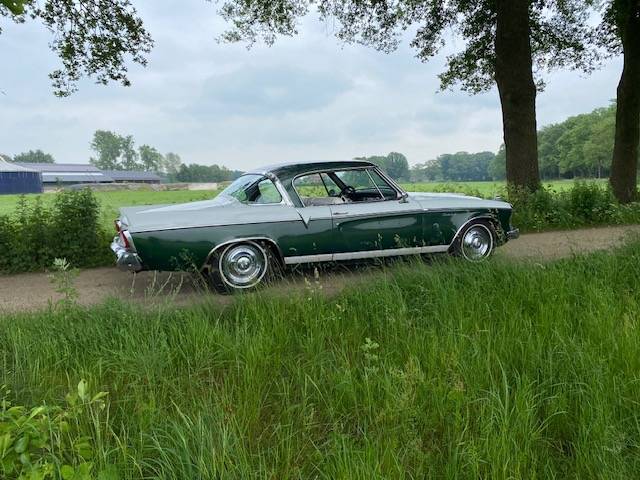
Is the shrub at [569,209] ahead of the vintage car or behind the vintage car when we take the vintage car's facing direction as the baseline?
ahead

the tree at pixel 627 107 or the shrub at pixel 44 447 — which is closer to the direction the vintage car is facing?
the tree

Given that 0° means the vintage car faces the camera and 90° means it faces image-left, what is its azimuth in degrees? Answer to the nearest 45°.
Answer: approximately 225°

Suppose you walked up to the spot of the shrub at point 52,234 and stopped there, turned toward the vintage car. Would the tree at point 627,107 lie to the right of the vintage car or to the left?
left

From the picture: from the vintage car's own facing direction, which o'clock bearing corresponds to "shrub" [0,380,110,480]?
The shrub is roughly at 5 o'clock from the vintage car.

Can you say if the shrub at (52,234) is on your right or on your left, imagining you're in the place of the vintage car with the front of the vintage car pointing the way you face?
on your left

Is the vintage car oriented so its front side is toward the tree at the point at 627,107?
yes

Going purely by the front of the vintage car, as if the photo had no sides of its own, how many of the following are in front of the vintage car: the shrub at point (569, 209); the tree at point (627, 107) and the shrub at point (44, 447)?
2
